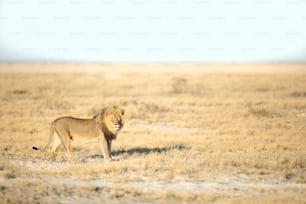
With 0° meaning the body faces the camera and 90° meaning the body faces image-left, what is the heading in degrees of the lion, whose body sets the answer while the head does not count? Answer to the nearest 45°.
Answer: approximately 270°
